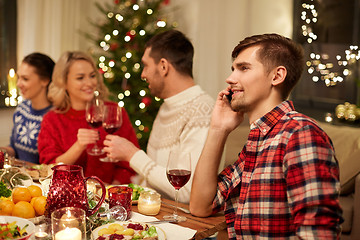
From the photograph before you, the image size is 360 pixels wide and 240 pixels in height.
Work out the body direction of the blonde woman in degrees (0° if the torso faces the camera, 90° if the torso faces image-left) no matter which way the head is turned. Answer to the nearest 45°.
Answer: approximately 315°

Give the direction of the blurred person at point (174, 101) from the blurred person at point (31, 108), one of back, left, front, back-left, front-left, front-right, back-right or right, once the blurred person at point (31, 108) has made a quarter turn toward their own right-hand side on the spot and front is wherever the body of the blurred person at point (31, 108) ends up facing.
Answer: back

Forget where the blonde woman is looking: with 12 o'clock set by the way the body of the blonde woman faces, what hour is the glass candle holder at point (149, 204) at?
The glass candle holder is roughly at 1 o'clock from the blonde woman.

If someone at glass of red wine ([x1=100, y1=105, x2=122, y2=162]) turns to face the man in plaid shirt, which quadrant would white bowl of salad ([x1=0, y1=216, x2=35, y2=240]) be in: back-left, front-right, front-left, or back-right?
front-right

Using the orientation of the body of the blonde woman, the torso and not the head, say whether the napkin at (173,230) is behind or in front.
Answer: in front

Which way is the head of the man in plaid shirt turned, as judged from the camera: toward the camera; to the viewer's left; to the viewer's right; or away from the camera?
to the viewer's left

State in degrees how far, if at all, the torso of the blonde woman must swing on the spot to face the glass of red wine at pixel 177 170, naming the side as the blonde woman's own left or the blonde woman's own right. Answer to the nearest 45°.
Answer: approximately 45° to the blonde woman's own right

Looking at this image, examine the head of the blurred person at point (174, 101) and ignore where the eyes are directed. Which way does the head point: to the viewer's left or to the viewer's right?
to the viewer's left

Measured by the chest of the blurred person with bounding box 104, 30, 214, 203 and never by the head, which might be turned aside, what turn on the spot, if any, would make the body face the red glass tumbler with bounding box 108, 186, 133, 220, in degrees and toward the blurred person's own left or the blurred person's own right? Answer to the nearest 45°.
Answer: approximately 90° to the blurred person's own left

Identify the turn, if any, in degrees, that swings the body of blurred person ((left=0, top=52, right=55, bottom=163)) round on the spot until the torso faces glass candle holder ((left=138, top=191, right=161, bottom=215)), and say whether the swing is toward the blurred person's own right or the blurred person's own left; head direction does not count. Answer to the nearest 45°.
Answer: approximately 45° to the blurred person's own left

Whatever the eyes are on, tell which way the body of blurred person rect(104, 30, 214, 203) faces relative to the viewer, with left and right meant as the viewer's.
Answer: facing to the left of the viewer

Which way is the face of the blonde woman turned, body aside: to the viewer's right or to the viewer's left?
to the viewer's right
